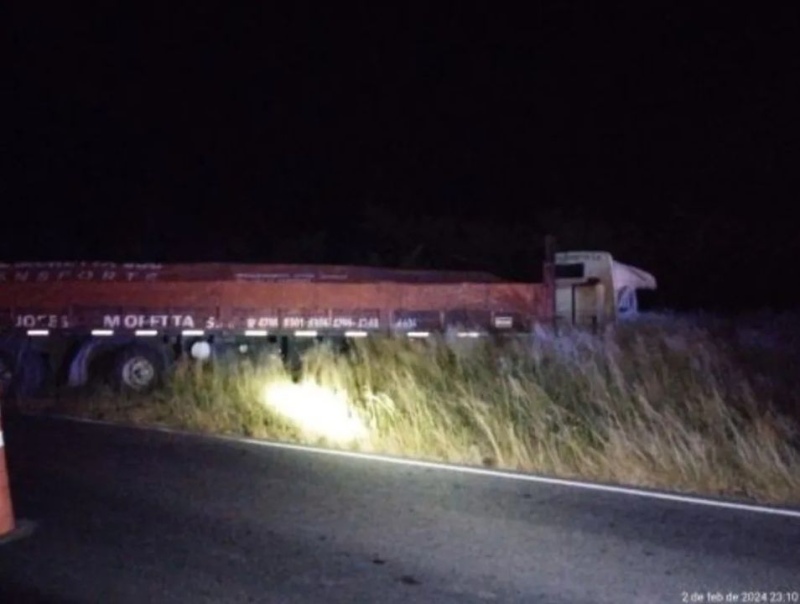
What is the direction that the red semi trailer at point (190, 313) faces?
to the viewer's right

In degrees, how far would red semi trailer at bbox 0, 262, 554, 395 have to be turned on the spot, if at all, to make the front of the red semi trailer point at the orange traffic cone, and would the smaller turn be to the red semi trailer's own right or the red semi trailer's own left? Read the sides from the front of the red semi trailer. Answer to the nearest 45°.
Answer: approximately 90° to the red semi trailer's own right
